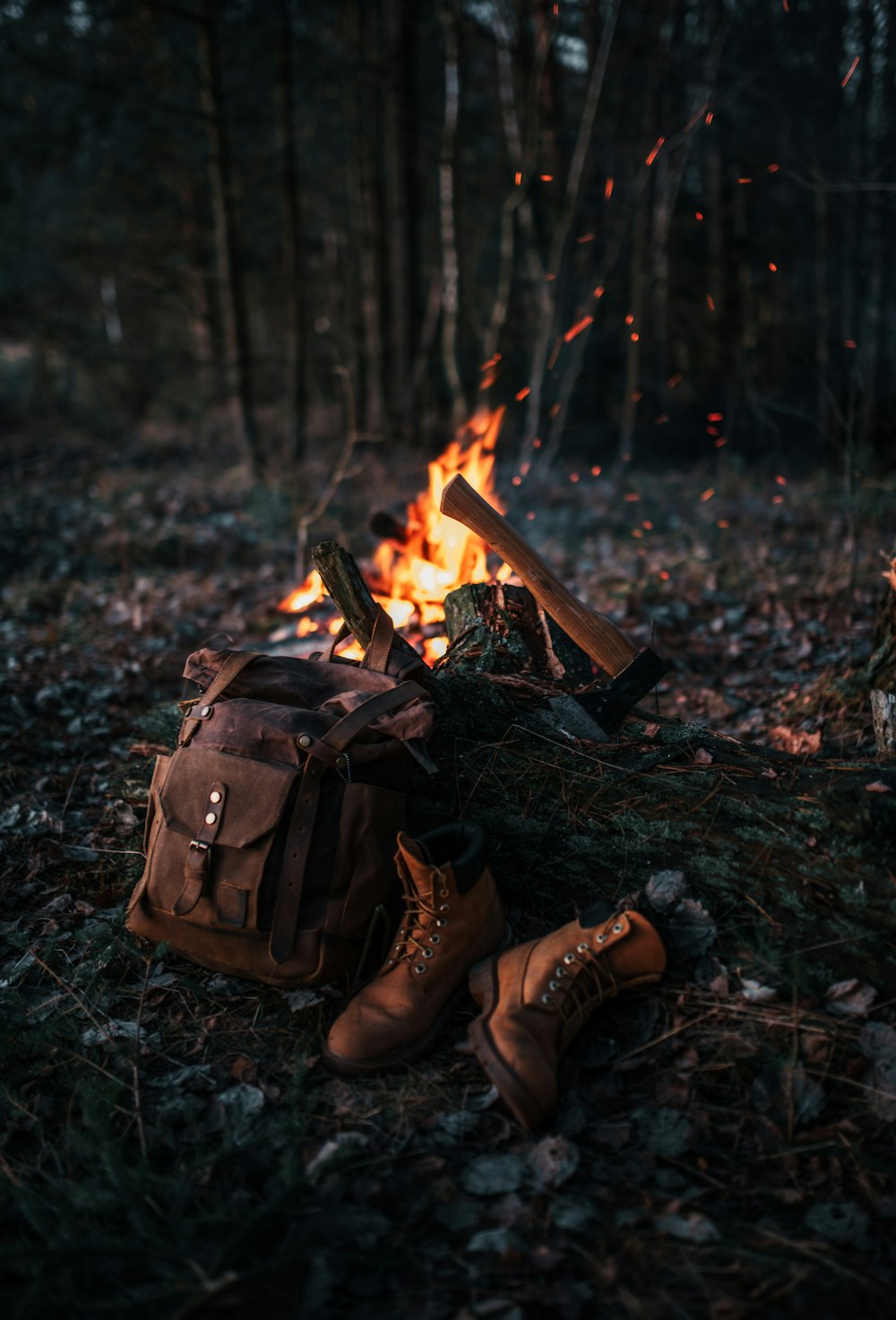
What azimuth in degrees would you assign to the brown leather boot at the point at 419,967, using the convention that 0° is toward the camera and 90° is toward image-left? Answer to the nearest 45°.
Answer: approximately 45°

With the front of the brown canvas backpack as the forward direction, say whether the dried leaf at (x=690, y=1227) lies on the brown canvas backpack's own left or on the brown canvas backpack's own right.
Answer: on the brown canvas backpack's own left

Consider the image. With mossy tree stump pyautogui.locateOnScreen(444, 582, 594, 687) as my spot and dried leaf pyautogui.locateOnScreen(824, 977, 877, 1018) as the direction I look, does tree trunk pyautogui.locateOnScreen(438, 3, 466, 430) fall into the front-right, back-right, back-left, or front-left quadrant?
back-left

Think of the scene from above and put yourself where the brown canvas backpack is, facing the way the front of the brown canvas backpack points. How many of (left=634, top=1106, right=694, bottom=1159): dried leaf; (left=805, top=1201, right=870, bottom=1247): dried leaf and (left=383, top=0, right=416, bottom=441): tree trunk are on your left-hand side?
2

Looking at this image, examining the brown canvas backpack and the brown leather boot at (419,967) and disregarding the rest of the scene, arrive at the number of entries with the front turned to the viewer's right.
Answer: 0

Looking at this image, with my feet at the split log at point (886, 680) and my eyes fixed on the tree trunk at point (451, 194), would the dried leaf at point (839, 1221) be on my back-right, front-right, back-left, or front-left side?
back-left

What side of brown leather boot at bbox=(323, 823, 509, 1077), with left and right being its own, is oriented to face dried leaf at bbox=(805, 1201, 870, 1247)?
left

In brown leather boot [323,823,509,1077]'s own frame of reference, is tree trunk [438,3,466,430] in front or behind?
behind
